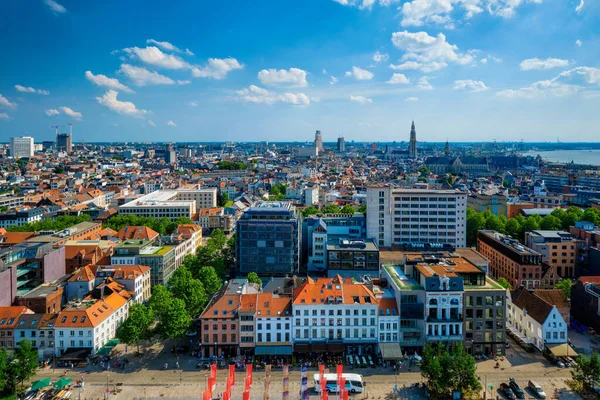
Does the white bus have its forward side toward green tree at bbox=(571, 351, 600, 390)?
yes

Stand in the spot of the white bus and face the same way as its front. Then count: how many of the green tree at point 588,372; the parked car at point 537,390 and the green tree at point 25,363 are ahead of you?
2

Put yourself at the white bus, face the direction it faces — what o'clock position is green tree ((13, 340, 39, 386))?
The green tree is roughly at 6 o'clock from the white bus.

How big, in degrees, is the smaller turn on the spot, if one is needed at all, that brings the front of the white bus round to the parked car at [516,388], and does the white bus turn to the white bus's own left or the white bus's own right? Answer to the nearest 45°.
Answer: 0° — it already faces it

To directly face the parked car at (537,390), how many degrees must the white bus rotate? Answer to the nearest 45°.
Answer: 0° — it already faces it

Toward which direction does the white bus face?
to the viewer's right

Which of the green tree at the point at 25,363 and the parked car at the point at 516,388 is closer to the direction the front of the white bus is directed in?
the parked car
